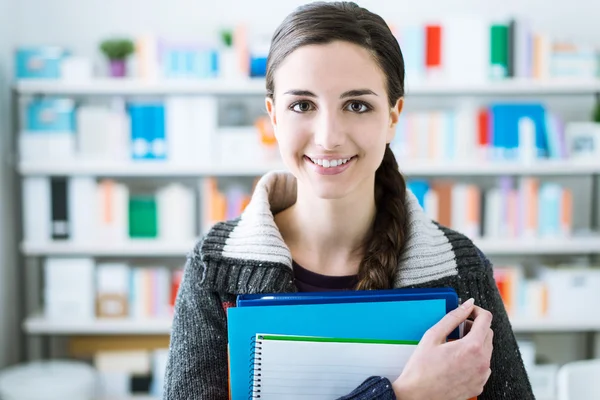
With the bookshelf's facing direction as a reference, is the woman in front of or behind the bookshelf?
in front

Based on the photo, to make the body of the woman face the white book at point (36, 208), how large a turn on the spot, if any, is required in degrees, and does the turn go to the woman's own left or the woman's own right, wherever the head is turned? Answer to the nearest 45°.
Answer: approximately 135° to the woman's own right

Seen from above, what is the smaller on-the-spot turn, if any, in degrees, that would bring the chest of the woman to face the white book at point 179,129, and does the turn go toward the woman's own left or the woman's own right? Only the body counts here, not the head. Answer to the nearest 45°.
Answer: approximately 180°

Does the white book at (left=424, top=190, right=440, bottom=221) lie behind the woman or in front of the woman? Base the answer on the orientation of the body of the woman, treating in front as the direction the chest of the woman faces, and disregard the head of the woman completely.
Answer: behind

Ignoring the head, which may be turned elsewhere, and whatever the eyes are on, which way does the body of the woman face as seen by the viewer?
toward the camera

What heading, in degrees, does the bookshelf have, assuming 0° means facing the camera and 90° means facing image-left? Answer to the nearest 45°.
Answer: approximately 0°

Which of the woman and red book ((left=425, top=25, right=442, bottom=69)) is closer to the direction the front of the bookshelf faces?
the woman

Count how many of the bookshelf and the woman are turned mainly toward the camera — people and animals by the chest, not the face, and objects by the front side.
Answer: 2

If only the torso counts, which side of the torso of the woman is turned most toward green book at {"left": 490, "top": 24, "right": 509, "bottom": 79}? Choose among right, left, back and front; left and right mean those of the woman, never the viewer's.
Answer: back

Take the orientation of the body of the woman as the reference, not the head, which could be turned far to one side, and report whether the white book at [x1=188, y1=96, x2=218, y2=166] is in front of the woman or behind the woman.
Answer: behind

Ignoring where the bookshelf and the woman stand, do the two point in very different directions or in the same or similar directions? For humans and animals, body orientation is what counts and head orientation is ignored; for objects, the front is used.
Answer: same or similar directions
